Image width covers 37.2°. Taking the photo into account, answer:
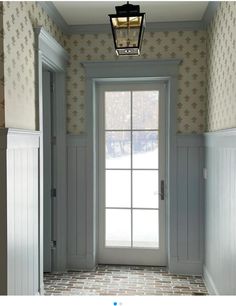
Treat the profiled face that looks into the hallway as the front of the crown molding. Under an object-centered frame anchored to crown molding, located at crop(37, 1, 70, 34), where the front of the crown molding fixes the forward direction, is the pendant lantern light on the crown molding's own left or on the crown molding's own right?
on the crown molding's own right

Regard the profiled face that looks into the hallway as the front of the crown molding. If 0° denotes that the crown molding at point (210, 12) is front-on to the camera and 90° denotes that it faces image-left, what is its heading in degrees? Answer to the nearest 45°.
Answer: approximately 90°

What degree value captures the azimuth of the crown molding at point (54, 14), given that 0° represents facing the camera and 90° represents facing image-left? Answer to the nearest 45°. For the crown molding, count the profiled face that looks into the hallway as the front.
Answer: approximately 270°

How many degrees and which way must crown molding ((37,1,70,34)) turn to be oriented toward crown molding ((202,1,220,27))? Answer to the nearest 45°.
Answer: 0° — it already faces it

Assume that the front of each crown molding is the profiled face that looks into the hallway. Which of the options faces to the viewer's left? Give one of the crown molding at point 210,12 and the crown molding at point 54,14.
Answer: the crown molding at point 210,12

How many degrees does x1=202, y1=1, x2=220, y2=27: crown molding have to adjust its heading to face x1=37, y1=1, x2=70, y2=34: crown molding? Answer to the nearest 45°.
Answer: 0° — it already faces it

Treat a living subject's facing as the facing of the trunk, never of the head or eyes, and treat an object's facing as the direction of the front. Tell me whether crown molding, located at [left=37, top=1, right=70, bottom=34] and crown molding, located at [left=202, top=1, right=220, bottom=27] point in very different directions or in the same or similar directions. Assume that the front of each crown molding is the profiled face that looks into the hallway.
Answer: very different directions

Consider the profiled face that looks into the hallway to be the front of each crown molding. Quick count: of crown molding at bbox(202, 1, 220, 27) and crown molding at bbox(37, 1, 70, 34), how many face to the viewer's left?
1
